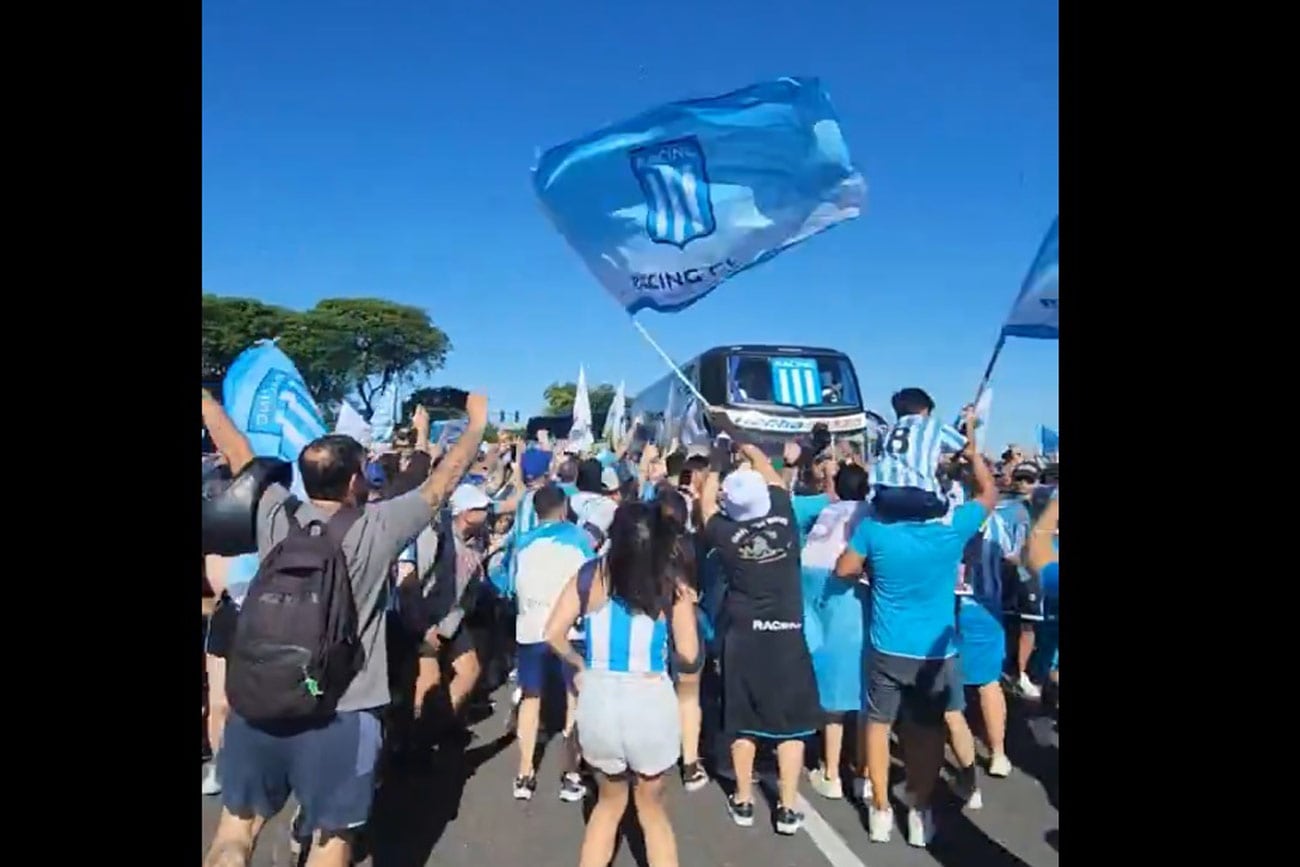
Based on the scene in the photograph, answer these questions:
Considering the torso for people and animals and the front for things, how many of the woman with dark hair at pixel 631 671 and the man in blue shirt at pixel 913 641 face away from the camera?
2

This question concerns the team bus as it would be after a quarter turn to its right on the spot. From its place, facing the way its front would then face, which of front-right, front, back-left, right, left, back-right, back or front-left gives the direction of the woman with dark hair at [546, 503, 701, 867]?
front-left

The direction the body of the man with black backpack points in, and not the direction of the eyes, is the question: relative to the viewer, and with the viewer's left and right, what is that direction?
facing away from the viewer and to the right of the viewer

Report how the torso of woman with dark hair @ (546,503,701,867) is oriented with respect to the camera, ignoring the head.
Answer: away from the camera

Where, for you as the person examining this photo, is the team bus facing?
facing the viewer and to the right of the viewer

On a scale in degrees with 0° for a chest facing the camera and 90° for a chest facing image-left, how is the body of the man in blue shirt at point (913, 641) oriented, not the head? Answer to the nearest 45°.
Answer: approximately 180°

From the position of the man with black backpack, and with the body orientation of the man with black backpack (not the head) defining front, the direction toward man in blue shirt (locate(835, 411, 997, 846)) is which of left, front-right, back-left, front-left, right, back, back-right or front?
front-right

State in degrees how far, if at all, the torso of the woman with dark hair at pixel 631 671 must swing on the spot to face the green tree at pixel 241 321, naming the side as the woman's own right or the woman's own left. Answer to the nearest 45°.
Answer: approximately 45° to the woman's own left

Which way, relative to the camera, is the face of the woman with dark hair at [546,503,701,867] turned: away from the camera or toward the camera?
away from the camera

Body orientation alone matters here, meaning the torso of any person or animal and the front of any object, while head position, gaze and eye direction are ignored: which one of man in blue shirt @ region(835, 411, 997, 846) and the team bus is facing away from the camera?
the man in blue shirt
